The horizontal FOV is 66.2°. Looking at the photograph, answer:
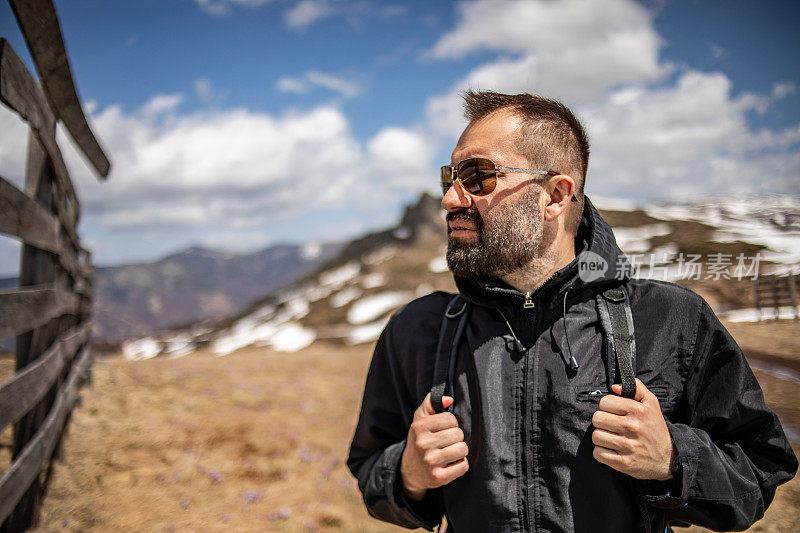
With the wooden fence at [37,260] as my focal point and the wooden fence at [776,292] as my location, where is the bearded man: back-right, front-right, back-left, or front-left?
front-left

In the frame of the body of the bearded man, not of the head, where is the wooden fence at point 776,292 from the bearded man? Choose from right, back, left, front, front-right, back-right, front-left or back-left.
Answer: back-left

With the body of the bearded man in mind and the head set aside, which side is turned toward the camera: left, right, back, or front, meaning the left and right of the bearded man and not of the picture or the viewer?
front

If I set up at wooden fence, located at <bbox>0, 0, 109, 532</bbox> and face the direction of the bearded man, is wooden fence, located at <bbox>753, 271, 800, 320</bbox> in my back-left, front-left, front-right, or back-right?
front-left

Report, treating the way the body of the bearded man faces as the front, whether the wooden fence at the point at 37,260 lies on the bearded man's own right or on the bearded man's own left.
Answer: on the bearded man's own right
